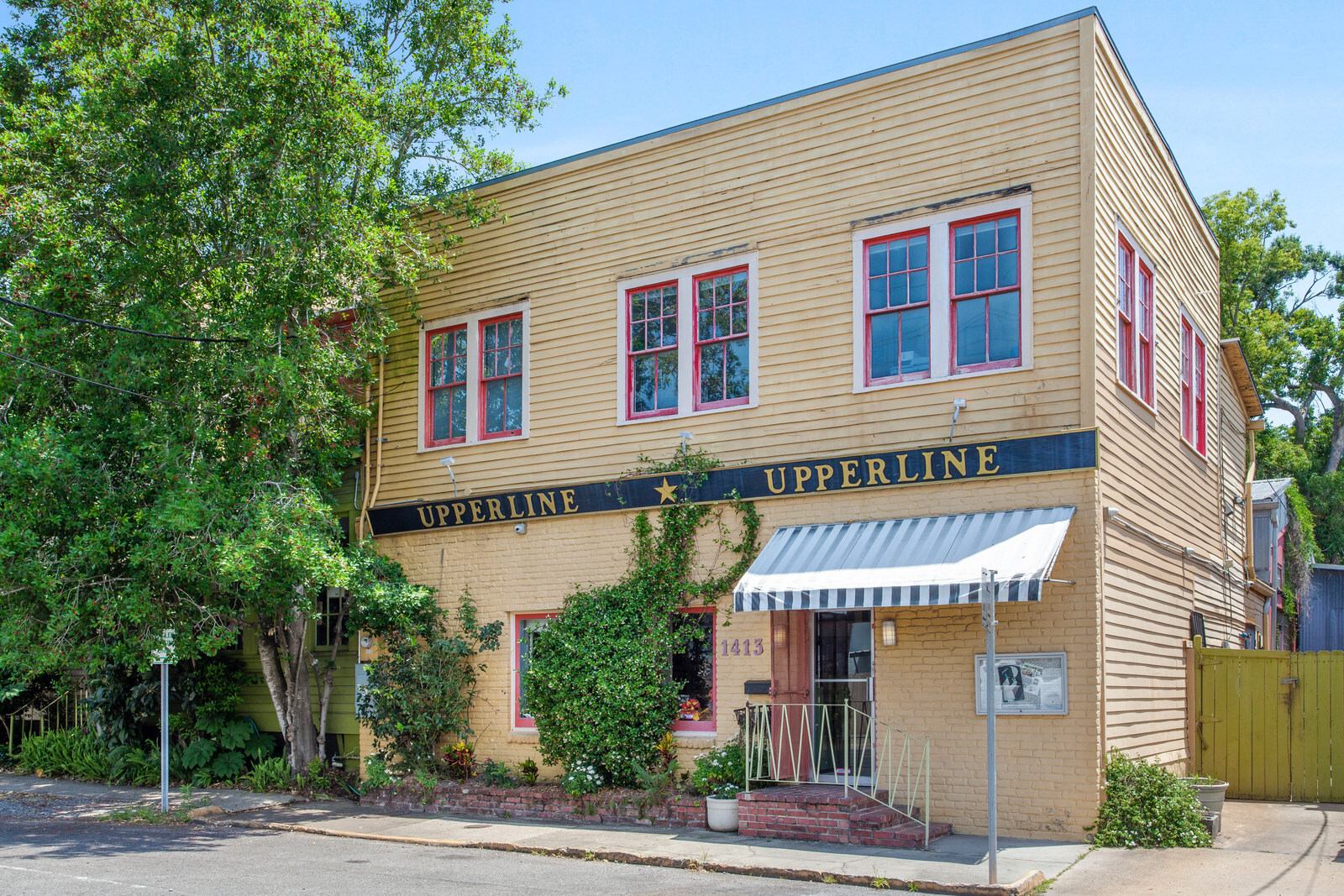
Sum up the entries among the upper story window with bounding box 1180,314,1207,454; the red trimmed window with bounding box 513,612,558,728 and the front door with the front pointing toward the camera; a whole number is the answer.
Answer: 2

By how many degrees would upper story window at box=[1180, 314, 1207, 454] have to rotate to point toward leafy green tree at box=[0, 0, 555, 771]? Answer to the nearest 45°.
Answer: approximately 135° to its right

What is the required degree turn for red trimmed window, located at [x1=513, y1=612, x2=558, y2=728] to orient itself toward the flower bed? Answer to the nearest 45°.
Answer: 0° — it already faces it

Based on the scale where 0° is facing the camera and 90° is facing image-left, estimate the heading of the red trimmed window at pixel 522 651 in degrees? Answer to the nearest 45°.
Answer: approximately 0°

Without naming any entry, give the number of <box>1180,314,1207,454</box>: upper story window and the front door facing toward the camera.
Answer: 1

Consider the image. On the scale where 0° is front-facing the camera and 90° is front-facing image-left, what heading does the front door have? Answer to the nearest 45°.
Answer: approximately 0°

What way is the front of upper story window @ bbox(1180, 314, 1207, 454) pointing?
to the viewer's right

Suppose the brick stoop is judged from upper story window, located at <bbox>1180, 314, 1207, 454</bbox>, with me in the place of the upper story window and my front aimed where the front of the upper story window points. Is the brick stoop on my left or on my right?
on my right
